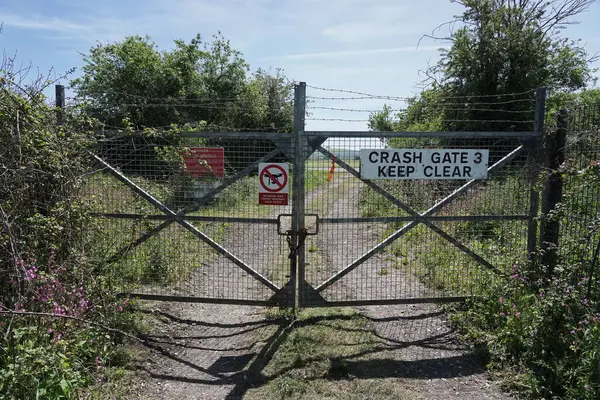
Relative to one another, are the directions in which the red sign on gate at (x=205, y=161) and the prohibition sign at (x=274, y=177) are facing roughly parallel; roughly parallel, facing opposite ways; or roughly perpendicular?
roughly parallel

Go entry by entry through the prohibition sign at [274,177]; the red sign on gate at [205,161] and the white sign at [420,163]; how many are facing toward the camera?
3

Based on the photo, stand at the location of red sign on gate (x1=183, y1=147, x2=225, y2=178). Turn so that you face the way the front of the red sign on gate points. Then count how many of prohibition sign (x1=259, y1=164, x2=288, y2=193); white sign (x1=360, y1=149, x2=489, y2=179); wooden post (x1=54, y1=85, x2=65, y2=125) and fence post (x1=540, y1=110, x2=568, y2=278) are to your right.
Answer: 1

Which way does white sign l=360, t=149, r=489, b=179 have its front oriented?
toward the camera

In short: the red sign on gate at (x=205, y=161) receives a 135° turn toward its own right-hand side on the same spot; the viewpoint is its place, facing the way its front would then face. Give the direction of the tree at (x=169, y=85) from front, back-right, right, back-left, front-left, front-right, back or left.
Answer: front-right

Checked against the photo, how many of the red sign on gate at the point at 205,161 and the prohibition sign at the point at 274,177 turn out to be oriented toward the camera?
2

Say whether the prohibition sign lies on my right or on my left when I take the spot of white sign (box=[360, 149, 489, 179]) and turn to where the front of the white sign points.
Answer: on my right

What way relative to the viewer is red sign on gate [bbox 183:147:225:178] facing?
toward the camera

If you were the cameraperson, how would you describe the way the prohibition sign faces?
facing the viewer

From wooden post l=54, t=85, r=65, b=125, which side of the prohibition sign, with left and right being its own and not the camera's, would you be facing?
right

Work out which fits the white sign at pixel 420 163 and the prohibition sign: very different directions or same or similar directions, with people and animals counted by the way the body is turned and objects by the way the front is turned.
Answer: same or similar directions

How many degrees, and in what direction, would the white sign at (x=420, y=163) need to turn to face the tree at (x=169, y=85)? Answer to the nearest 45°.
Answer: approximately 135° to its right

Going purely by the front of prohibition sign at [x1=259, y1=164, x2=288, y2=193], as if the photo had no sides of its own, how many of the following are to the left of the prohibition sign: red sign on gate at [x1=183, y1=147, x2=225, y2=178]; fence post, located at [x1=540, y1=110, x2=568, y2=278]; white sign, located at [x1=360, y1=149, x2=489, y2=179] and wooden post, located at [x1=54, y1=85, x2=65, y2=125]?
2

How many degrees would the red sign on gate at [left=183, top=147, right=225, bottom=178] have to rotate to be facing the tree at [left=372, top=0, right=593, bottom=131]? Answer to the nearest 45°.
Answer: approximately 135° to its left

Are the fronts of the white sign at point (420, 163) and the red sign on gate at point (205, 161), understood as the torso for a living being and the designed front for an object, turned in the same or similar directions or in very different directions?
same or similar directions

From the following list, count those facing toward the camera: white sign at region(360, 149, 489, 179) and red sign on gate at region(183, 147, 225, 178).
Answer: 2
